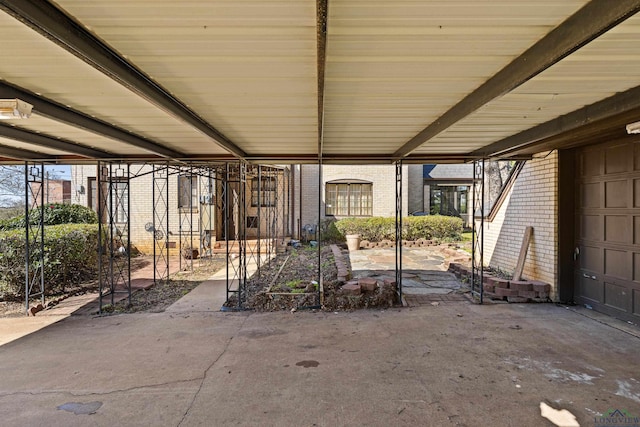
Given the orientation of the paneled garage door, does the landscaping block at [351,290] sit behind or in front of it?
in front

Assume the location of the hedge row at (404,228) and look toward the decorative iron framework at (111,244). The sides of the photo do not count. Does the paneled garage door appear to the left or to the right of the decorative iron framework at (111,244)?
left

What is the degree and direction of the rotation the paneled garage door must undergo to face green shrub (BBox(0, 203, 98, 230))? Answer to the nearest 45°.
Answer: approximately 45° to its right

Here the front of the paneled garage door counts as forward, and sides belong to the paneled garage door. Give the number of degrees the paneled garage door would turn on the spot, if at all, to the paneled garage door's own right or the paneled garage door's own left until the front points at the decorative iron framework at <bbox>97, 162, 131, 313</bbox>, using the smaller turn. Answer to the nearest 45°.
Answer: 0° — it already faces it

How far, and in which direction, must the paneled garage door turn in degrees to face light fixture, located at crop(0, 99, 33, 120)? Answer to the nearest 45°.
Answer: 0° — it already faces it

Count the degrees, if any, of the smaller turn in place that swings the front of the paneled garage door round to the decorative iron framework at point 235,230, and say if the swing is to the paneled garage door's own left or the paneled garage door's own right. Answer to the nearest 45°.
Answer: approximately 45° to the paneled garage door's own right

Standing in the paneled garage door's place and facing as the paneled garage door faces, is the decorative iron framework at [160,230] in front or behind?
in front

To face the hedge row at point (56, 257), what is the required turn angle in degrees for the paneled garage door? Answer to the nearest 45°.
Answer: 0° — it already faces it

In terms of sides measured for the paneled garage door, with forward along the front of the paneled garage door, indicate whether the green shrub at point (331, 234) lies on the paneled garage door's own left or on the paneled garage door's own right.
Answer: on the paneled garage door's own right

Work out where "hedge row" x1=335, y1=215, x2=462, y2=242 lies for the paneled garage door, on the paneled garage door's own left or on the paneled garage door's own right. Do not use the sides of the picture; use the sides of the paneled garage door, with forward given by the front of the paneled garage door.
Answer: on the paneled garage door's own right

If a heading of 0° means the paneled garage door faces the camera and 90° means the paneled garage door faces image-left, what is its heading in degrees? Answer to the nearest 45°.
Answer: approximately 45°

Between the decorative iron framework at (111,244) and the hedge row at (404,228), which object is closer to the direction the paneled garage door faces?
the decorative iron framework

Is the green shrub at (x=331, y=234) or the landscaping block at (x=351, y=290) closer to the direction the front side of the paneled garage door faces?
the landscaping block
